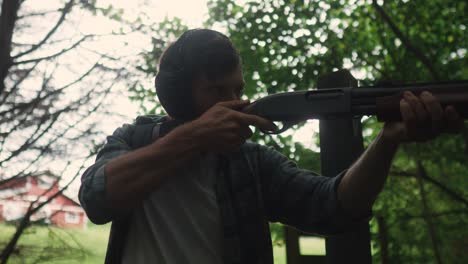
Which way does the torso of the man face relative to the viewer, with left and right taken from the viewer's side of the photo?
facing the viewer and to the right of the viewer

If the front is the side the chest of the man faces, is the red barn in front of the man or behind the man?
behind
